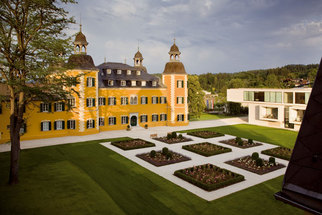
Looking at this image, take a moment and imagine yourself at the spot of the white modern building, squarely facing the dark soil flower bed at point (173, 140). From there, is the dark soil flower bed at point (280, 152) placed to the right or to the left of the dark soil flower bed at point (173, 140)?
left

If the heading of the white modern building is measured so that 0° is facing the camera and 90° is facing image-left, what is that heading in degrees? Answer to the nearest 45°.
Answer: approximately 45°

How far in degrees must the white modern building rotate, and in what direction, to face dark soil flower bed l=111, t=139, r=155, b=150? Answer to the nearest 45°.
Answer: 0° — it already faces it

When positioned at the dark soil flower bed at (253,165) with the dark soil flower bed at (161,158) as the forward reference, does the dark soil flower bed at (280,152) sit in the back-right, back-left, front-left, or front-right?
back-right
